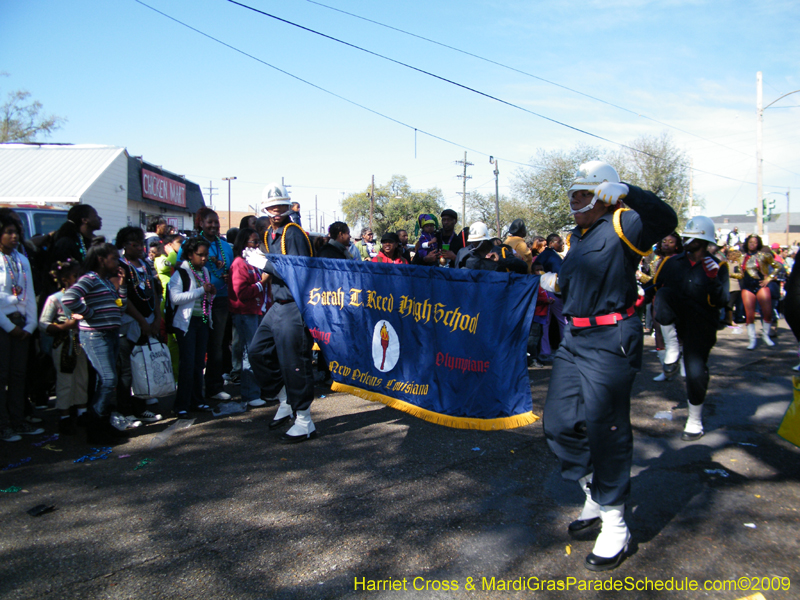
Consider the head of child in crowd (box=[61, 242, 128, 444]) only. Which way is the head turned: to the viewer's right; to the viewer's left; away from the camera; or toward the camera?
to the viewer's right

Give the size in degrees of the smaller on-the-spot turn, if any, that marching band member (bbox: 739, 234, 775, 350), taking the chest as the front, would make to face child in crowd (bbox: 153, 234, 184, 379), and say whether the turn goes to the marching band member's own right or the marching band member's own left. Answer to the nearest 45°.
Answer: approximately 45° to the marching band member's own right

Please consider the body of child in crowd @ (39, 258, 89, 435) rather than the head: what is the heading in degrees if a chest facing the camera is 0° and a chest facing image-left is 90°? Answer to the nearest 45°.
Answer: approximately 315°

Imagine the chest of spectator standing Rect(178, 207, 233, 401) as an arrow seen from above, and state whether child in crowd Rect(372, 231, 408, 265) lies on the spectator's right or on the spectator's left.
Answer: on the spectator's left

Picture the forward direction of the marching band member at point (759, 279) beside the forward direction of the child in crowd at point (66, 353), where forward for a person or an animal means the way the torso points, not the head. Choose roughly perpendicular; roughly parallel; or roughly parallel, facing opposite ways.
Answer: roughly perpendicular

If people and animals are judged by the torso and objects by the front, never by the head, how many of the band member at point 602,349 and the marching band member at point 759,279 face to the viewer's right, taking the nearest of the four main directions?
0

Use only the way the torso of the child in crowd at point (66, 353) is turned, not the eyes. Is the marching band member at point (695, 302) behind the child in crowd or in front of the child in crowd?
in front

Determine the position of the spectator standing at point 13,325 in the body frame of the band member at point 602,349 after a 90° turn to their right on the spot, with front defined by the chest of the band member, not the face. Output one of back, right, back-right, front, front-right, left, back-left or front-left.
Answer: front-left
